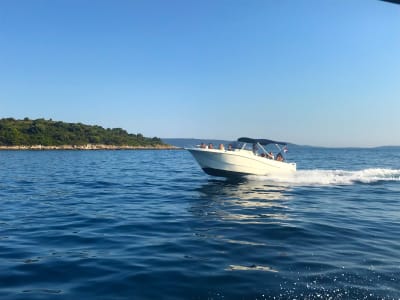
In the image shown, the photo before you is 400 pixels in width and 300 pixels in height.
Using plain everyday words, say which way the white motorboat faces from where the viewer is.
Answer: facing to the left of the viewer
